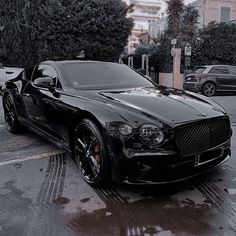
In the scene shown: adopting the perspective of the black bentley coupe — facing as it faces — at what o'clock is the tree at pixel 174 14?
The tree is roughly at 8 o'clock from the black bentley coupe.

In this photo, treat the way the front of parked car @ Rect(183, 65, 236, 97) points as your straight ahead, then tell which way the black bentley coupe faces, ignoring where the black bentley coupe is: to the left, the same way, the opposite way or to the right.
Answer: to the right

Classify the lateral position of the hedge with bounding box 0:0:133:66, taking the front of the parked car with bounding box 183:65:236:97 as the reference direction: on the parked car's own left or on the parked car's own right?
on the parked car's own left

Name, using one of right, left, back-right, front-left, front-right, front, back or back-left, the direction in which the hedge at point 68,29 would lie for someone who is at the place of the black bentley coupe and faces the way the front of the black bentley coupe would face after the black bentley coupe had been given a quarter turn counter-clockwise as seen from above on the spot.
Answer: front-left

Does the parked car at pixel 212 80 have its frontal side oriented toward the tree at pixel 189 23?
no

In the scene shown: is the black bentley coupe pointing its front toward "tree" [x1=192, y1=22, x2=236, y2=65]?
no

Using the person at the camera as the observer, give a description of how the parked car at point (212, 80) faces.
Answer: facing away from the viewer and to the right of the viewer

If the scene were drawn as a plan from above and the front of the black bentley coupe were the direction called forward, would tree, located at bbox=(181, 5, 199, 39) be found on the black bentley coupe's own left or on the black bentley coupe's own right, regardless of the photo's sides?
on the black bentley coupe's own left

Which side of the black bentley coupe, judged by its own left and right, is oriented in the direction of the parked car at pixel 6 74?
back

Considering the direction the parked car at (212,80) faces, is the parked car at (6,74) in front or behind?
behind

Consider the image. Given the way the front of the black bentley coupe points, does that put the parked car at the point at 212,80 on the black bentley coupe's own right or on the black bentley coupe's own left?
on the black bentley coupe's own left

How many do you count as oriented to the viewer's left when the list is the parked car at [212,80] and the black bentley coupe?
0
